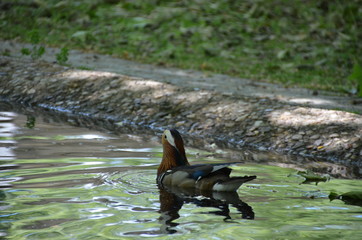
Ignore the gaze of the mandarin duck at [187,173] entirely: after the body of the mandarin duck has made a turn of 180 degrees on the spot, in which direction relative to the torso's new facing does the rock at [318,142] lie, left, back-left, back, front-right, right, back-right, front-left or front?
front-left

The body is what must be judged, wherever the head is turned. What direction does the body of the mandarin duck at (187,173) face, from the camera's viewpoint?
to the viewer's left

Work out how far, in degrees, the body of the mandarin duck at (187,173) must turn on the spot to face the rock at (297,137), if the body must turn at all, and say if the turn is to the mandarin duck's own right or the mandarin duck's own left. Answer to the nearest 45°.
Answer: approximately 135° to the mandarin duck's own right

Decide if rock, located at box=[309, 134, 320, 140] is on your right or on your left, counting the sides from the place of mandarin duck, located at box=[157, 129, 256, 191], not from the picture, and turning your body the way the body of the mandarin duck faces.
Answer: on your right
